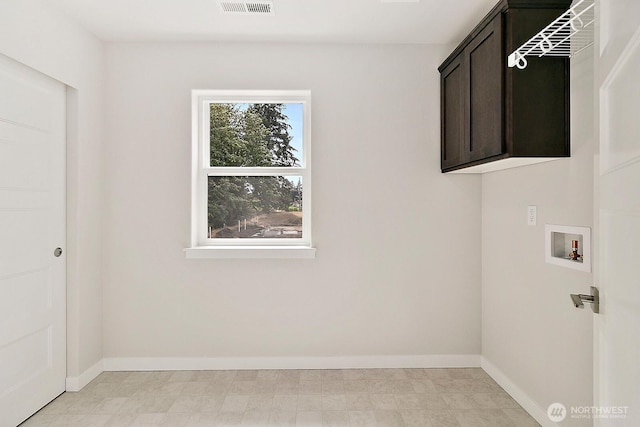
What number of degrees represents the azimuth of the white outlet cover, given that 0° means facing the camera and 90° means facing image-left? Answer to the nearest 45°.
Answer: approximately 45°

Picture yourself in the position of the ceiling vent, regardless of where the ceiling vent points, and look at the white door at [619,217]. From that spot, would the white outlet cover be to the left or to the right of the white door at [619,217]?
left

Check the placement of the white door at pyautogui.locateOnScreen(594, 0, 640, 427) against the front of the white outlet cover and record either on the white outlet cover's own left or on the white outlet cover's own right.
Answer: on the white outlet cover's own left

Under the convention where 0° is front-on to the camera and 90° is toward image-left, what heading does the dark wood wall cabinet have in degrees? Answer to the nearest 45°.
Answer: approximately 45°

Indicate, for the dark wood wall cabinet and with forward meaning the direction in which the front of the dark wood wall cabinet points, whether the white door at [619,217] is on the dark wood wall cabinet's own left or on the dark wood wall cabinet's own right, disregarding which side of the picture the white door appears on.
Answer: on the dark wood wall cabinet's own left
